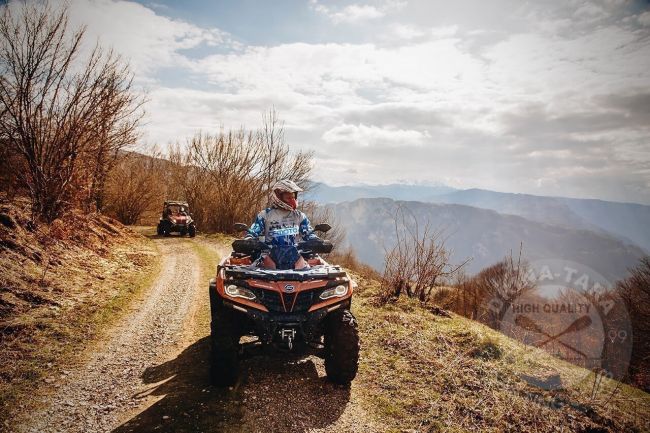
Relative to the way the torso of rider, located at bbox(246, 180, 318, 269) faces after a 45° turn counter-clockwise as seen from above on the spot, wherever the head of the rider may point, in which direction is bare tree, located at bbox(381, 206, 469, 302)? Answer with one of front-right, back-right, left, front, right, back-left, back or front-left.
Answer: left

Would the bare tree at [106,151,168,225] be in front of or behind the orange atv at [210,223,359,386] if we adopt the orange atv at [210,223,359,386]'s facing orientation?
behind

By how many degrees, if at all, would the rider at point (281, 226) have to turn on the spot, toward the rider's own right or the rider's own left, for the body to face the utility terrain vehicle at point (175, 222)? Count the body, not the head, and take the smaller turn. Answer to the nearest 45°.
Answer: approximately 180°

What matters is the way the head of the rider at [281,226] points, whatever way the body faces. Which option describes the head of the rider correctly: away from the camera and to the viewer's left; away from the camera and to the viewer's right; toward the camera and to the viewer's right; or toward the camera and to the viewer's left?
toward the camera and to the viewer's right

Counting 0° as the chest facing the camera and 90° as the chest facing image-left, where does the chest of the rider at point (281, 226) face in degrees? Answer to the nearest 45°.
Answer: approximately 0°

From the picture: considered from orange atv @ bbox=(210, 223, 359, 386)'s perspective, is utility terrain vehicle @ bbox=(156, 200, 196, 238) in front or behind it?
behind
